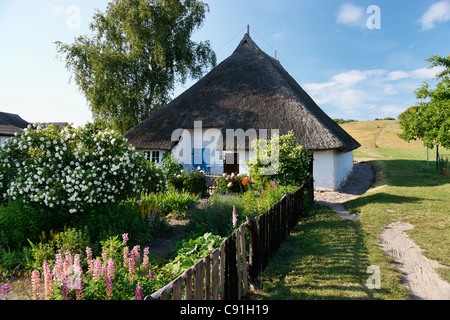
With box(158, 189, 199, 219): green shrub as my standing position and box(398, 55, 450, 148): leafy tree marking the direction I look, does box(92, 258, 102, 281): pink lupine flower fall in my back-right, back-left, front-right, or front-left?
back-right

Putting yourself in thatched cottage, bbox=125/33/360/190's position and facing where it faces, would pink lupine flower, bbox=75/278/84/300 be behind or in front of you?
in front

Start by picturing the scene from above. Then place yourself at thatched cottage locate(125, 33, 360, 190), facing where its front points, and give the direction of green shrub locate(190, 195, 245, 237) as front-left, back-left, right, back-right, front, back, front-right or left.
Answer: front

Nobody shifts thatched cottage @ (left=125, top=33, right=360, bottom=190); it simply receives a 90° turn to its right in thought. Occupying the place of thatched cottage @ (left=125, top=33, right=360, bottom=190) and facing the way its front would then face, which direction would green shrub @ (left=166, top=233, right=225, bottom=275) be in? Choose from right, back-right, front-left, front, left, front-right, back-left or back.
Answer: left

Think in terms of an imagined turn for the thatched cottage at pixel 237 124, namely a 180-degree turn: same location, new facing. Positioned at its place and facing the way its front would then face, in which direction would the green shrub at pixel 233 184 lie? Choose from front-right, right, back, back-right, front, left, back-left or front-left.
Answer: back

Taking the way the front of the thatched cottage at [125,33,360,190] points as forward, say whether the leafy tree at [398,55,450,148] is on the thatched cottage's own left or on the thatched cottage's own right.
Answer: on the thatched cottage's own left

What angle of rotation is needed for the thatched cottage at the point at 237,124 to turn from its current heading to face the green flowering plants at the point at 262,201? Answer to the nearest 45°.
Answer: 0° — it already faces it

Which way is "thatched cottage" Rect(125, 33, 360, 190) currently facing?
toward the camera

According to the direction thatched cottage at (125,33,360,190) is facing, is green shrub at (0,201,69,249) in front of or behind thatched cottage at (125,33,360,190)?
in front

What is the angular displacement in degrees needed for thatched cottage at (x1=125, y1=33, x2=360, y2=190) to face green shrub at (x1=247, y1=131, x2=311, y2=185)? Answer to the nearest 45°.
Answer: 0° — it already faces it

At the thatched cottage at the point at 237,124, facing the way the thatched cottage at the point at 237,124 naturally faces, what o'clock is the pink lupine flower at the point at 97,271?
The pink lupine flower is roughly at 12 o'clock from the thatched cottage.

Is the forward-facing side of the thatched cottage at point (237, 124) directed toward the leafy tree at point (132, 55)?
no

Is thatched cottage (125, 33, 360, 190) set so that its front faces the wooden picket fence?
yes

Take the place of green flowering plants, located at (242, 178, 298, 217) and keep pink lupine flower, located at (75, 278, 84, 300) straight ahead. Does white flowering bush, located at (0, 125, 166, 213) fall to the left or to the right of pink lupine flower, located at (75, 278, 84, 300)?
right

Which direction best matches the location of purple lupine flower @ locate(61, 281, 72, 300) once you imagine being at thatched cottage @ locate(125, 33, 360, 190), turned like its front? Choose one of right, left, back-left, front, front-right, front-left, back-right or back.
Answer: front
